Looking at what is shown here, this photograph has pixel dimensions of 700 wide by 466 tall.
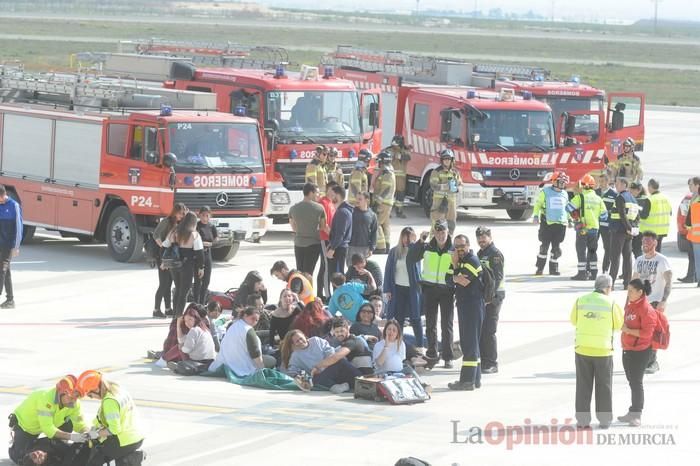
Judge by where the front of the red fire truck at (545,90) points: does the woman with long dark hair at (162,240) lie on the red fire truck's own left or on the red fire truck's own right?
on the red fire truck's own right

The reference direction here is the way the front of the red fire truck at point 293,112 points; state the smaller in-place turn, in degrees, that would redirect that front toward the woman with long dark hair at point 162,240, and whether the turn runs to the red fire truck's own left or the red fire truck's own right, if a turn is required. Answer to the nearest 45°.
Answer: approximately 45° to the red fire truck's own right

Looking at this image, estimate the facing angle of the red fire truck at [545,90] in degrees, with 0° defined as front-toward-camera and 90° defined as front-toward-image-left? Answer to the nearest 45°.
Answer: approximately 315°

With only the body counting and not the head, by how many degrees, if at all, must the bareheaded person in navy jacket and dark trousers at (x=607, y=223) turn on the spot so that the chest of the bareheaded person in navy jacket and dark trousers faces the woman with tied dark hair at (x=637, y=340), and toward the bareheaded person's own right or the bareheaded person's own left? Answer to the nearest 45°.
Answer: approximately 45° to the bareheaded person's own left

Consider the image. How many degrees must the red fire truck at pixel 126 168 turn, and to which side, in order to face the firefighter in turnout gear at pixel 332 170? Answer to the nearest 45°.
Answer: approximately 90° to its left

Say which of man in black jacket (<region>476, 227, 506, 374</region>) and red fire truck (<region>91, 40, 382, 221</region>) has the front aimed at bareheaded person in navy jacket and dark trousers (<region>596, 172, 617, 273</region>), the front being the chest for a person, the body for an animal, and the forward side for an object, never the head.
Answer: the red fire truck

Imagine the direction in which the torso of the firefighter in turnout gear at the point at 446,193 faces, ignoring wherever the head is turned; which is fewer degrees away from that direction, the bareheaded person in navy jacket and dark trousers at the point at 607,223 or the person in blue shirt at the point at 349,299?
the person in blue shirt

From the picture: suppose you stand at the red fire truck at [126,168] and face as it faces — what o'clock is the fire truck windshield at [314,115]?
The fire truck windshield is roughly at 9 o'clock from the red fire truck.

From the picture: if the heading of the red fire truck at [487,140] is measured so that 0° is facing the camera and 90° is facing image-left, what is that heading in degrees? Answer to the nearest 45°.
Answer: approximately 315°
